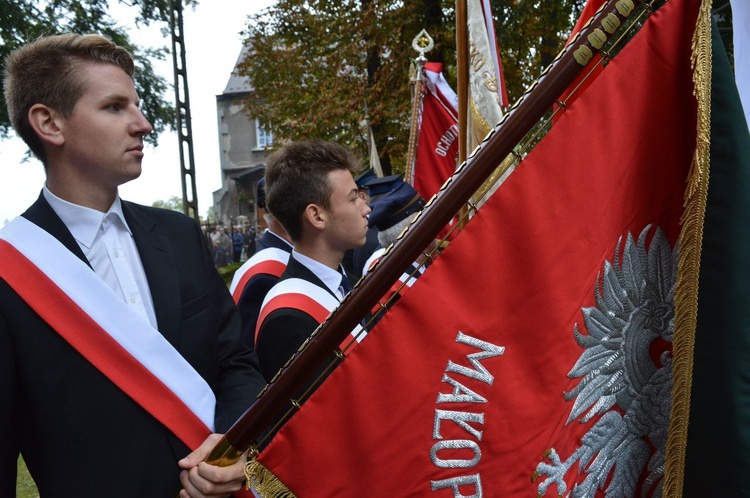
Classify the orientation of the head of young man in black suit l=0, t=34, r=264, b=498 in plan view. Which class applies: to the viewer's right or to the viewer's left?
to the viewer's right

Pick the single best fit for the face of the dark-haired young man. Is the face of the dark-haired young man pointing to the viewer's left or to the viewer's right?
to the viewer's right

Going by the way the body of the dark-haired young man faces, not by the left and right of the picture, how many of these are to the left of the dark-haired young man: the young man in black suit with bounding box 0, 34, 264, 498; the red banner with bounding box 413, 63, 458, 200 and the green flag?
1

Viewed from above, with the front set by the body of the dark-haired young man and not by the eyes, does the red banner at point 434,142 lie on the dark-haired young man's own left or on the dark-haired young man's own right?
on the dark-haired young man's own left

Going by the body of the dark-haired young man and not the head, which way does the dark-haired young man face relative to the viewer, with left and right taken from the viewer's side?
facing to the right of the viewer

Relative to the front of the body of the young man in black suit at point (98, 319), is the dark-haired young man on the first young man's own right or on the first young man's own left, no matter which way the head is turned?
on the first young man's own left

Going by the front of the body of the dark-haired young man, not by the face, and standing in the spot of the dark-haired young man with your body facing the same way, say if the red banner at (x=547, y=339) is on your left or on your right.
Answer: on your right

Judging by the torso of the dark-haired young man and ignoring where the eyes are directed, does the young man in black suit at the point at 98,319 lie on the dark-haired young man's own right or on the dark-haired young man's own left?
on the dark-haired young man's own right

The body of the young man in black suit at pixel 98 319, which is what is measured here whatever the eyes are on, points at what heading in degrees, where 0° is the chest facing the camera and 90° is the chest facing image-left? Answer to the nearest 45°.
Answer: approximately 315°

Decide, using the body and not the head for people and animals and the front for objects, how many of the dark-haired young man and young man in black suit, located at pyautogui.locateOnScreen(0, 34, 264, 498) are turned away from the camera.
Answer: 0

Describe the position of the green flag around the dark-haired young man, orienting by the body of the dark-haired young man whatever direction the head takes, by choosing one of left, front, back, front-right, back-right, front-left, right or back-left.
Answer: front-right
